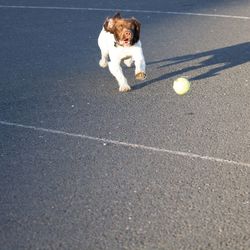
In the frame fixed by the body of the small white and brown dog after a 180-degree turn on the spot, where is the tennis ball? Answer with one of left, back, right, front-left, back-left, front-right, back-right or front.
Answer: back

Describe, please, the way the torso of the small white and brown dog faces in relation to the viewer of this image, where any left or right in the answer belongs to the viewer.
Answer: facing the viewer and to the right of the viewer
